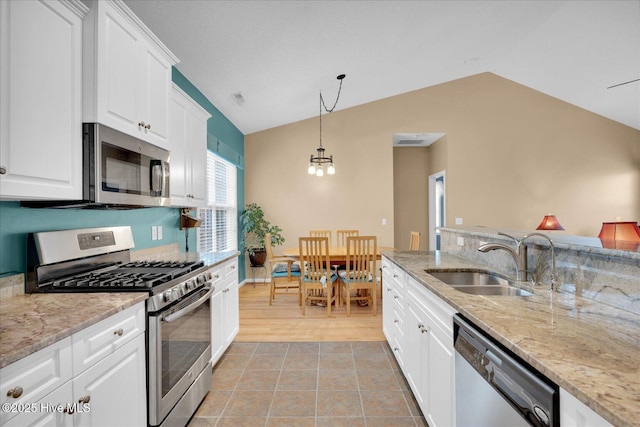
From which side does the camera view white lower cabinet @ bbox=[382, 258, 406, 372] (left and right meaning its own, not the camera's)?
left

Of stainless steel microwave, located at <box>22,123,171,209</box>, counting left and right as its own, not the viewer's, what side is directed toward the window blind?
left

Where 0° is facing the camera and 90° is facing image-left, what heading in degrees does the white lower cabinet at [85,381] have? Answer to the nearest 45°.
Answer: approximately 315°

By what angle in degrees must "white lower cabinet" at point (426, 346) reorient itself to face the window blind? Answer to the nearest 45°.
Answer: approximately 45° to its right

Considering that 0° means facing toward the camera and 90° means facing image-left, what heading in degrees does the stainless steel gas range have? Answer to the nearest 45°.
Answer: approximately 315°

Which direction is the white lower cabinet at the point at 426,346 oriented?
to the viewer's left

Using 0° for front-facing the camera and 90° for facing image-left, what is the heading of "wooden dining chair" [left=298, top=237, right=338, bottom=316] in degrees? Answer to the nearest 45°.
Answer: approximately 180°
